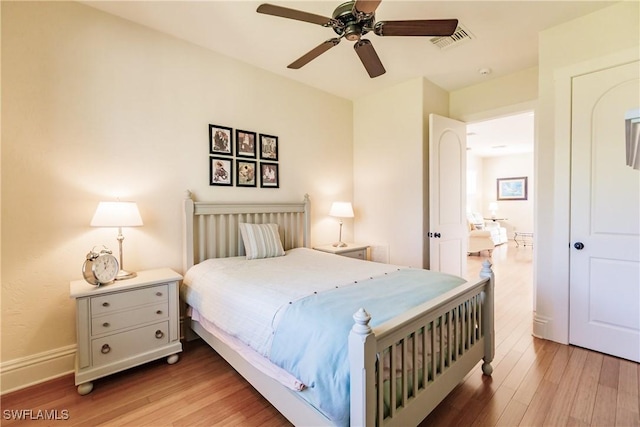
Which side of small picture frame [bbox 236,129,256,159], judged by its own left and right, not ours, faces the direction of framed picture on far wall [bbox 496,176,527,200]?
left

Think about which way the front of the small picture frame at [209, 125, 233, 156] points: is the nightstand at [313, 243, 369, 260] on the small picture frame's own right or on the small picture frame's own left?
on the small picture frame's own left

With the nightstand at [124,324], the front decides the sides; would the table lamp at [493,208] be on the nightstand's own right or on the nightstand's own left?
on the nightstand's own left

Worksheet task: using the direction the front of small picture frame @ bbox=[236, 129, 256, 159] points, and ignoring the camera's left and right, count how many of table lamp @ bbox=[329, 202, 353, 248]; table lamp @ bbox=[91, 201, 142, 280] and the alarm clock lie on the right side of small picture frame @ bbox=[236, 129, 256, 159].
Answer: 2

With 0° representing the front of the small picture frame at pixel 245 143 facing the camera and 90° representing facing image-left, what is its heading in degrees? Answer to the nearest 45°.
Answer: approximately 315°

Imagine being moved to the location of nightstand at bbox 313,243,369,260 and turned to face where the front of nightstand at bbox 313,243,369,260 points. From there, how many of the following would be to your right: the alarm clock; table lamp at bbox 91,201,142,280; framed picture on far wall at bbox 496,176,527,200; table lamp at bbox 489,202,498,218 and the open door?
2

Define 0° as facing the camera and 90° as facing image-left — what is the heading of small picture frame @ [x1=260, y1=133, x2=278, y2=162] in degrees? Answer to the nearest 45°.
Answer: approximately 315°
